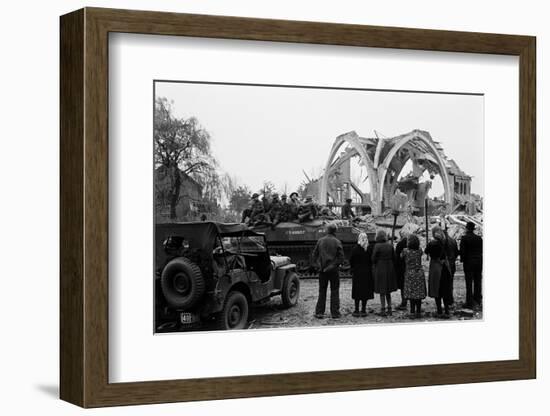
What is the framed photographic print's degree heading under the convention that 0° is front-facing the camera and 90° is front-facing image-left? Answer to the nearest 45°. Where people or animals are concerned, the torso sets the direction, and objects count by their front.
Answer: approximately 315°
